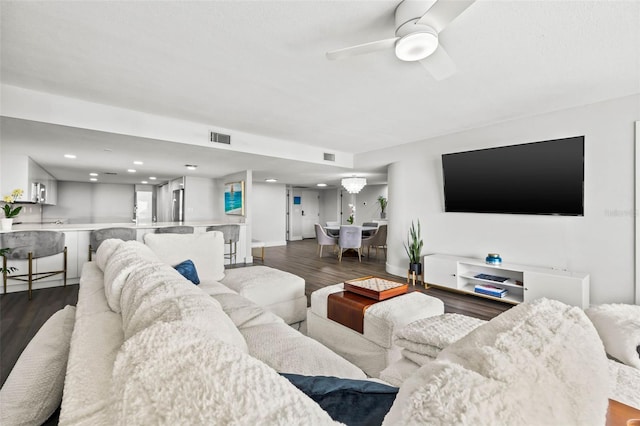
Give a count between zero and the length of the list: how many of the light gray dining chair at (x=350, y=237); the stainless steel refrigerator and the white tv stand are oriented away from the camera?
1

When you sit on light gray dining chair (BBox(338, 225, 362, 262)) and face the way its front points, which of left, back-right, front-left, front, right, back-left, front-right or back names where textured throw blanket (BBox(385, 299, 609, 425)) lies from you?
back

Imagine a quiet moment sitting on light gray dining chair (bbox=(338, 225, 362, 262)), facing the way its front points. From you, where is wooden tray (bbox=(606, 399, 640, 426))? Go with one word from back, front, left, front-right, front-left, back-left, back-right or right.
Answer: back

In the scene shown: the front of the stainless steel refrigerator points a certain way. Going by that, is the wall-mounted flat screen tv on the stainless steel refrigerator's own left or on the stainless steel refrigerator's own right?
on the stainless steel refrigerator's own left

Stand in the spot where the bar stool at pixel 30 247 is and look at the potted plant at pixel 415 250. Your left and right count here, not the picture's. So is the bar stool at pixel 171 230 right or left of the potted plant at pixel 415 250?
left

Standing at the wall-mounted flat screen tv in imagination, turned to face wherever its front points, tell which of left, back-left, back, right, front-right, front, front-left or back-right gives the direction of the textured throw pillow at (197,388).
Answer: front-left

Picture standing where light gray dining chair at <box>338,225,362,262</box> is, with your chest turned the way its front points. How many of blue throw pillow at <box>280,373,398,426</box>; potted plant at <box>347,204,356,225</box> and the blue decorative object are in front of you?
1

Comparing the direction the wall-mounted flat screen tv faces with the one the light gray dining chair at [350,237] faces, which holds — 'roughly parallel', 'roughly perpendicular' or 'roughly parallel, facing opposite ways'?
roughly perpendicular

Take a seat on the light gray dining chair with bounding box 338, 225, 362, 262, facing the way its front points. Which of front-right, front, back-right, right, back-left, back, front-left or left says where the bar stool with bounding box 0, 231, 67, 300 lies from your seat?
back-left

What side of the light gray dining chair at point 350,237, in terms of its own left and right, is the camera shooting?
back

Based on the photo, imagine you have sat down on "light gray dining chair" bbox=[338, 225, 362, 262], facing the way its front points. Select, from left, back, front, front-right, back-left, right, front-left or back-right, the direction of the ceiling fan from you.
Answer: back

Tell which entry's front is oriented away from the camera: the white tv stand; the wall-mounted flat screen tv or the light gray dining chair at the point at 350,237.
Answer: the light gray dining chair

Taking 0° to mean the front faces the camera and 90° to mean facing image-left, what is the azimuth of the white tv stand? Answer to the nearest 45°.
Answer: approximately 45°

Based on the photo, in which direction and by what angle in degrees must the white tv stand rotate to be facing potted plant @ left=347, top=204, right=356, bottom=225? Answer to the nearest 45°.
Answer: approximately 90° to its right
